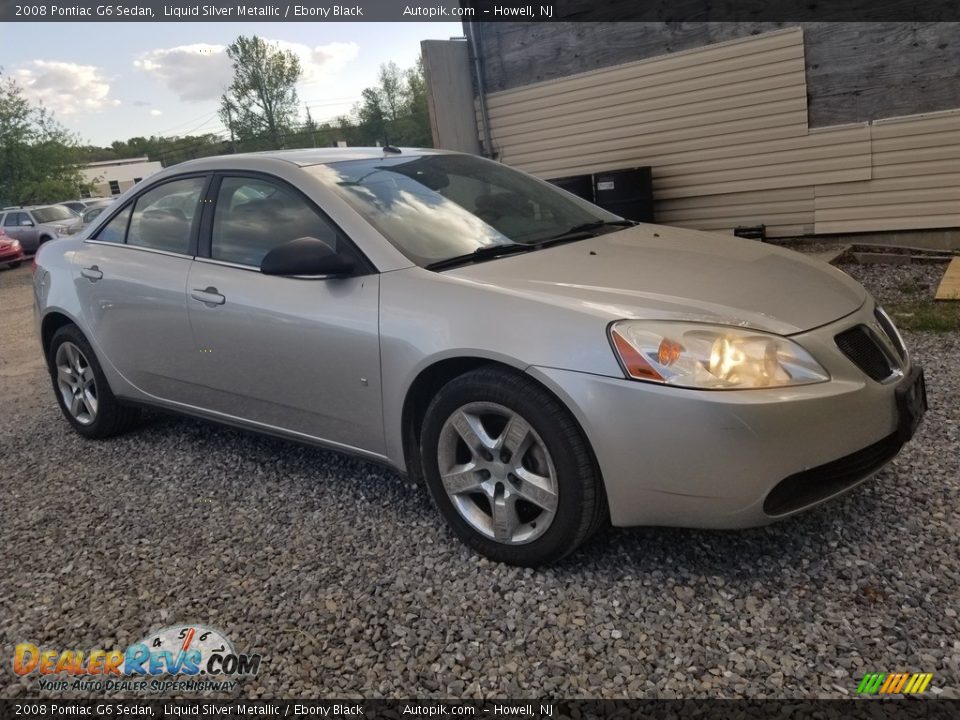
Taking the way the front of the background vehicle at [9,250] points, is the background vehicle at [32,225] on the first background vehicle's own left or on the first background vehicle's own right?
on the first background vehicle's own left

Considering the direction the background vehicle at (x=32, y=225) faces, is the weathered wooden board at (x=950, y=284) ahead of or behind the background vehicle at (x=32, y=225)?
ahead

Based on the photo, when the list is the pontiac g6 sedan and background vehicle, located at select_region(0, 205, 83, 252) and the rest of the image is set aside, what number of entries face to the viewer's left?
0

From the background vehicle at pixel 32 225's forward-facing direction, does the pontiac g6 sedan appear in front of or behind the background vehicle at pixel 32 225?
in front

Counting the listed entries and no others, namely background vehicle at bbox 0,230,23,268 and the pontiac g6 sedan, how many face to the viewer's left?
0

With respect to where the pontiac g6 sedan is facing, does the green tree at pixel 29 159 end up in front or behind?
behind

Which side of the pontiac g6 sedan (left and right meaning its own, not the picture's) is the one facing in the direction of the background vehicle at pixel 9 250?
back

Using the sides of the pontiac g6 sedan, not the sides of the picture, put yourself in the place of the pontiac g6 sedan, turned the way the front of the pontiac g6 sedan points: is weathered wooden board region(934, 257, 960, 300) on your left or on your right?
on your left

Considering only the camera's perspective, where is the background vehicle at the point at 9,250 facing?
facing the viewer and to the right of the viewer
